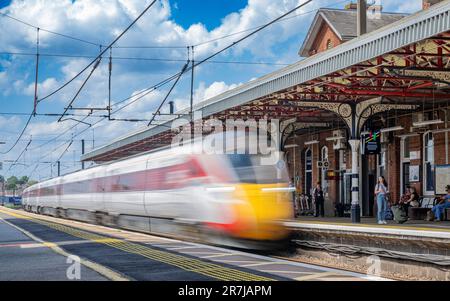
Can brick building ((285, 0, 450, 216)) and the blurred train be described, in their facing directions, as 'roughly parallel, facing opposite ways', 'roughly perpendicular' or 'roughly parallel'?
roughly perpendicular

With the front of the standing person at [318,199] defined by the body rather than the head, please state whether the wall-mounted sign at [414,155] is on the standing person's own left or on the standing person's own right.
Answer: on the standing person's own left

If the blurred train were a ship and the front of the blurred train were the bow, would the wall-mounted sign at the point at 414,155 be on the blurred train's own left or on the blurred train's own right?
on the blurred train's own left

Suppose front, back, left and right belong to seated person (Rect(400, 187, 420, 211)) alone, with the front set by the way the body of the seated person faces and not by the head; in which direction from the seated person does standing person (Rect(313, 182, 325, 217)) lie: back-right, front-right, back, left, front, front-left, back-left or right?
right

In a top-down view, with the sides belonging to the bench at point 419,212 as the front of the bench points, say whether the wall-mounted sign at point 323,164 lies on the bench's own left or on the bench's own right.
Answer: on the bench's own right

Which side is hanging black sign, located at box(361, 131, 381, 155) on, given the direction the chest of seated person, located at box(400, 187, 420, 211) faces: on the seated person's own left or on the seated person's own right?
on the seated person's own right
